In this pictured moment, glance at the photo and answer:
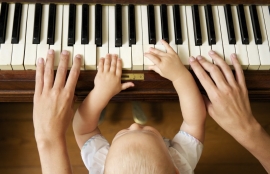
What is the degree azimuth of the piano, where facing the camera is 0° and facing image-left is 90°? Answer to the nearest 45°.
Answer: approximately 0°

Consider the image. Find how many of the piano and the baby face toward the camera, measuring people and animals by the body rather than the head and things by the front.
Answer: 1

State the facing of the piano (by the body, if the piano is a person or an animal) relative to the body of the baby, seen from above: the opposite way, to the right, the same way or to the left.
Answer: the opposite way

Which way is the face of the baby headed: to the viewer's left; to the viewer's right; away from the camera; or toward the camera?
away from the camera

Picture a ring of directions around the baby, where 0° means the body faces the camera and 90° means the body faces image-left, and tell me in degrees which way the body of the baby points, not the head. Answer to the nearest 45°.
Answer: approximately 180°
